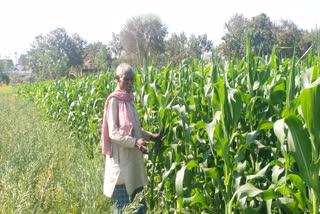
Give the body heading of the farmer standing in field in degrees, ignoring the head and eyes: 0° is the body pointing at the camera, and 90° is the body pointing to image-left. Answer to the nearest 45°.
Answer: approximately 315°

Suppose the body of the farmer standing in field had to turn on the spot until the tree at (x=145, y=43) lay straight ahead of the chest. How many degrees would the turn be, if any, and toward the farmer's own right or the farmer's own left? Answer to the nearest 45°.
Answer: approximately 135° to the farmer's own left

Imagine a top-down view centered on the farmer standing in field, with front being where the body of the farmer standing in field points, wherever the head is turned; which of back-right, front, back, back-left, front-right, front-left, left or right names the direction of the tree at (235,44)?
left

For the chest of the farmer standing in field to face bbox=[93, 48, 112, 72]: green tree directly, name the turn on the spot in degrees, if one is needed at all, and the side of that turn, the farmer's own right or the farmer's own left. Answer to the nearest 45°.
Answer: approximately 135° to the farmer's own left

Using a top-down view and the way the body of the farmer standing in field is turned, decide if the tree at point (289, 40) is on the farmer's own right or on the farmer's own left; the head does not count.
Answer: on the farmer's own left
